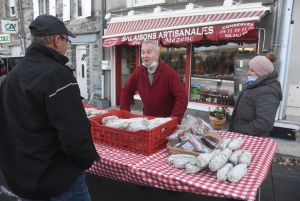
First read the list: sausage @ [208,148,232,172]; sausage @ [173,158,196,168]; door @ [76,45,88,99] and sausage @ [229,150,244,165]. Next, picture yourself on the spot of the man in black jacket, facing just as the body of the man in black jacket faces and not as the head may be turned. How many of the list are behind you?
0

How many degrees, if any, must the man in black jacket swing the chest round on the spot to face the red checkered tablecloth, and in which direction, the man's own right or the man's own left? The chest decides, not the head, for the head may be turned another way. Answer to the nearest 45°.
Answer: approximately 45° to the man's own right

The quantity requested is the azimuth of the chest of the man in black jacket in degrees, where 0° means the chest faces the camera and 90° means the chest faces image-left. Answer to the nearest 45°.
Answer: approximately 225°

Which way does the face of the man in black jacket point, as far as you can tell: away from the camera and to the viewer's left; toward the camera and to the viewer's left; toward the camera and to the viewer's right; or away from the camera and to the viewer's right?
away from the camera and to the viewer's right

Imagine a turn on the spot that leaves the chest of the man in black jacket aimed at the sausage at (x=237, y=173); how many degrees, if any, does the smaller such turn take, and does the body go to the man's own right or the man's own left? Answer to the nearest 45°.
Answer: approximately 45° to the man's own right

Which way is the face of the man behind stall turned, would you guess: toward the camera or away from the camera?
toward the camera

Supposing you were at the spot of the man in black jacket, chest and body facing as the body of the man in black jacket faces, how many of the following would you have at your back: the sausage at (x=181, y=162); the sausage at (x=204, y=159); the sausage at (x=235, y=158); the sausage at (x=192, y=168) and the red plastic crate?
0

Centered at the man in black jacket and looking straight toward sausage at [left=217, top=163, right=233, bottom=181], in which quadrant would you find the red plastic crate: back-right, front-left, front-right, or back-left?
front-left

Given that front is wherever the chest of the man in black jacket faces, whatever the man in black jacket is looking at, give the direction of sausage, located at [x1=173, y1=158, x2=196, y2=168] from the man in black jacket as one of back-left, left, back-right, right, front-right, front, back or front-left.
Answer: front-right

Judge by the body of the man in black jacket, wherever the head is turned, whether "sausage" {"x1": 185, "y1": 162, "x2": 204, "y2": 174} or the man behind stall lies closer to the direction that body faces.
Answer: the man behind stall

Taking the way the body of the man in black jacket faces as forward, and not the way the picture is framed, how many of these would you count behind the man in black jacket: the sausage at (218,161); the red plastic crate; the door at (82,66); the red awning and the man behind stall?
0

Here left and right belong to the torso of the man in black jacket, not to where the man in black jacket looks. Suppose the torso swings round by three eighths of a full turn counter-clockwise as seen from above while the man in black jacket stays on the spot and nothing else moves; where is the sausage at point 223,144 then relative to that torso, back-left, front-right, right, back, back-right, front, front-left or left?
back

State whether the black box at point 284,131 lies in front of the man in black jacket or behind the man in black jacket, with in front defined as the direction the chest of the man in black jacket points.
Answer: in front

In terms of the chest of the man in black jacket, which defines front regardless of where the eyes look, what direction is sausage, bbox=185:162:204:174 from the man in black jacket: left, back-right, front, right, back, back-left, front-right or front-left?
front-right

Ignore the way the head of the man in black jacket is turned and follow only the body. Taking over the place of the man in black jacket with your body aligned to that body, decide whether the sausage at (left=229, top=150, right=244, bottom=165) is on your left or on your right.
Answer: on your right

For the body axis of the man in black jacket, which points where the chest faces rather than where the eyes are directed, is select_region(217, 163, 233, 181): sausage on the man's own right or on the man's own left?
on the man's own right

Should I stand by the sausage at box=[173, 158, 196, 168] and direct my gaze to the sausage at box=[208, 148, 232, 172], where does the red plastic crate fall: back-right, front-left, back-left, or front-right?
back-left
